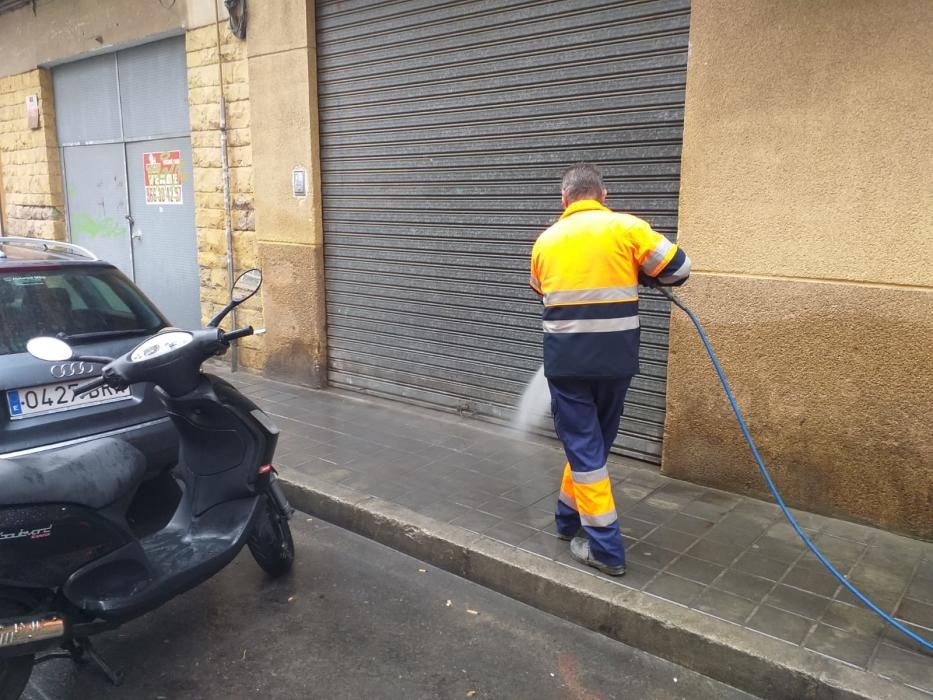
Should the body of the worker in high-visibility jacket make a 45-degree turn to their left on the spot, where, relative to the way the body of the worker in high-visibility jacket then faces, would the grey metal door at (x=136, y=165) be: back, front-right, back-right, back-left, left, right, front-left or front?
front

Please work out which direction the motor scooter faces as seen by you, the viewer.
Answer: facing away from the viewer and to the right of the viewer

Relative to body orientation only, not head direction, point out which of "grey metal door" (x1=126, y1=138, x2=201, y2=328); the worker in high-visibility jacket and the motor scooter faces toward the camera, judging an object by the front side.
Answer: the grey metal door

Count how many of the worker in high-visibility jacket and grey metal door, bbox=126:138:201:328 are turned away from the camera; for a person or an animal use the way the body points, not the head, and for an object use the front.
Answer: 1

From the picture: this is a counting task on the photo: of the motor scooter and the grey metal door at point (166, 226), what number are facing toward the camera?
1

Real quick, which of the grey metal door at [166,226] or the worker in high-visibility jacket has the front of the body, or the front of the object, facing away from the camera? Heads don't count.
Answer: the worker in high-visibility jacket

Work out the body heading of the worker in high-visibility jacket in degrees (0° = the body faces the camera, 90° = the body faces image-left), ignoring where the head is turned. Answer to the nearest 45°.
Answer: approximately 180°

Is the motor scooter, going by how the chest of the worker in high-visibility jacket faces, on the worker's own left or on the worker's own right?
on the worker's own left

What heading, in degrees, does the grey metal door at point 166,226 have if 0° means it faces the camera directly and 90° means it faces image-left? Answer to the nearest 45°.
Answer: approximately 0°

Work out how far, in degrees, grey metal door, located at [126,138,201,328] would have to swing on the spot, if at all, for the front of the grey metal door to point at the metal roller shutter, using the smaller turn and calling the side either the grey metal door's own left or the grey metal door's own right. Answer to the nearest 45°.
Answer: approximately 45° to the grey metal door's own left

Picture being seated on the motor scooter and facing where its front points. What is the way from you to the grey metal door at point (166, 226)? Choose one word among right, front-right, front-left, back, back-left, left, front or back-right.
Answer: front-left

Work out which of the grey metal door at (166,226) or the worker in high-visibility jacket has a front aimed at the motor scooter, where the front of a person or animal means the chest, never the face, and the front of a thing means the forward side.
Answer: the grey metal door

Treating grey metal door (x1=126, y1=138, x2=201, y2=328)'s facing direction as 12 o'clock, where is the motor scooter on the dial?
The motor scooter is roughly at 12 o'clock from the grey metal door.

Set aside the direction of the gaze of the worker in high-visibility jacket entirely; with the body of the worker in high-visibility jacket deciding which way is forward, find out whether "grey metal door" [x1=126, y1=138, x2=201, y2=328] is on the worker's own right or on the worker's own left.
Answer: on the worker's own left
